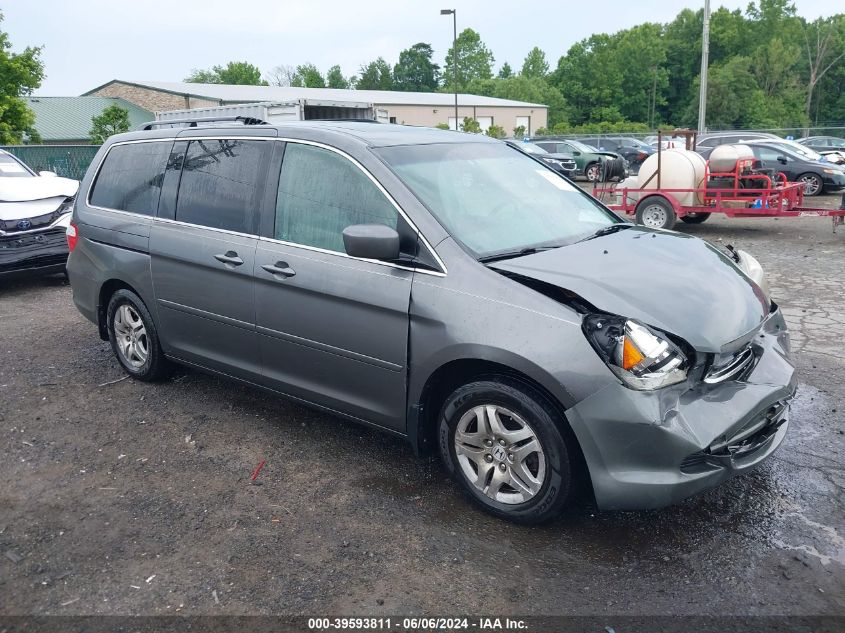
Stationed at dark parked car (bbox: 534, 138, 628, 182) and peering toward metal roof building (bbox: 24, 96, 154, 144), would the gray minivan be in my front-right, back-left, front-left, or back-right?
back-left

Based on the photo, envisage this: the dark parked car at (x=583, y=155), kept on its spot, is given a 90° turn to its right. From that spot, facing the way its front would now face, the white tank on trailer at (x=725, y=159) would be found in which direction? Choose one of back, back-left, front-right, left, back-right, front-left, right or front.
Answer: front-left

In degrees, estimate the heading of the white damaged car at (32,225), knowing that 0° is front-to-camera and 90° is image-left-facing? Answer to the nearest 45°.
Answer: approximately 315°

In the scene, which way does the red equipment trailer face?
to the viewer's right

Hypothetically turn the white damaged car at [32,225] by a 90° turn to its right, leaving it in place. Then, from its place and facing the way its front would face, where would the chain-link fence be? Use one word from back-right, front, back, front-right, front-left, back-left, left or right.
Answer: back-right

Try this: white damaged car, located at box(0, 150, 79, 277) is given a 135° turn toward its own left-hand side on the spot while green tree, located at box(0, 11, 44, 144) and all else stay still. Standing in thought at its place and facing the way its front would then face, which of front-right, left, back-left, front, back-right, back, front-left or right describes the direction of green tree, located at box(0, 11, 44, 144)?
front

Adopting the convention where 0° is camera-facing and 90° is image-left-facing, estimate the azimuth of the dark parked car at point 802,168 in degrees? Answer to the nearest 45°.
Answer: approximately 315°

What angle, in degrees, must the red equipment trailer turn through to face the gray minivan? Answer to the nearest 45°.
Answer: approximately 90° to its right

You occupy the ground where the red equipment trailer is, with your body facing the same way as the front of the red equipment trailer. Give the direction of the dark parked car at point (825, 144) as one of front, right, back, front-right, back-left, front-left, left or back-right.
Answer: left

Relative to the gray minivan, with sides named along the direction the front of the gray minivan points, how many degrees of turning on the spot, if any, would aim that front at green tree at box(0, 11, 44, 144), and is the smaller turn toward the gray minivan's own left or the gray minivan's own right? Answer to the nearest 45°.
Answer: approximately 180°

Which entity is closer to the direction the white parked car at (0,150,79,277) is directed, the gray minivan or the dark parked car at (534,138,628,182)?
the gray minivan

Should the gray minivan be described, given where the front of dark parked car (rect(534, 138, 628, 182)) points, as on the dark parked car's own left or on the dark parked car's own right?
on the dark parked car's own right

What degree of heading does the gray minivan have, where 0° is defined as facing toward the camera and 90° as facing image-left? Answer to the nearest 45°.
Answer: approximately 315°
